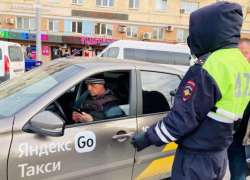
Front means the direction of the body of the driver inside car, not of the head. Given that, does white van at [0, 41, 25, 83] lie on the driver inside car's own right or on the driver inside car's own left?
on the driver inside car's own right

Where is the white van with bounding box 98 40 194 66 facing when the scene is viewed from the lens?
facing to the left of the viewer

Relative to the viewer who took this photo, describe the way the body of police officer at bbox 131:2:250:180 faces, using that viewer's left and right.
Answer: facing away from the viewer and to the left of the viewer

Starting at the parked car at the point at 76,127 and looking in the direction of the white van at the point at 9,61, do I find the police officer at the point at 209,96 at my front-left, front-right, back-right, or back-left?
back-right

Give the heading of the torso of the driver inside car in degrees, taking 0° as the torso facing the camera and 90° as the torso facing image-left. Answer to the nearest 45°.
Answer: approximately 45°

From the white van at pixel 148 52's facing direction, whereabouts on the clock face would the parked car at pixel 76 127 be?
The parked car is roughly at 9 o'clock from the white van.

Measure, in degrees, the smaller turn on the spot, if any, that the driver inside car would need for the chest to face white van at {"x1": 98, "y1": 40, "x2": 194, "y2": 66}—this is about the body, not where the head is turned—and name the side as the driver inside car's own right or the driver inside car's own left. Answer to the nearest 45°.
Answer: approximately 135° to the driver inside car's own right
